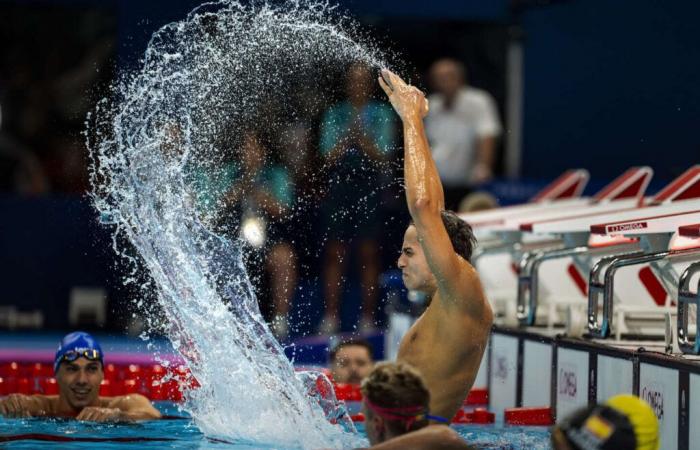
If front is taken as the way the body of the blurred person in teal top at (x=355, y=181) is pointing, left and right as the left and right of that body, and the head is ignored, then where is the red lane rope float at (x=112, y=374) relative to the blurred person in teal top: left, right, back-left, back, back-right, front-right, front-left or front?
front-right

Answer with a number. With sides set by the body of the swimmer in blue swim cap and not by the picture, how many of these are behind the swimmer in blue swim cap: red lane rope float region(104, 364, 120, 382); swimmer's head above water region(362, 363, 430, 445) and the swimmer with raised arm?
1

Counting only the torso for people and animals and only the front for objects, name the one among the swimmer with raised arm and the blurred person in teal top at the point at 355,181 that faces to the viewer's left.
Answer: the swimmer with raised arm

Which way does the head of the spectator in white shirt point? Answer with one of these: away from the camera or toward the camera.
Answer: toward the camera

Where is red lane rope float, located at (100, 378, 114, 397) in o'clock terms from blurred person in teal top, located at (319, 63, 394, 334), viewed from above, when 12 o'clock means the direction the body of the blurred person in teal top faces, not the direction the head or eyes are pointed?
The red lane rope float is roughly at 1 o'clock from the blurred person in teal top.

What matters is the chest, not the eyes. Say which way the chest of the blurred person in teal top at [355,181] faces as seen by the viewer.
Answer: toward the camera

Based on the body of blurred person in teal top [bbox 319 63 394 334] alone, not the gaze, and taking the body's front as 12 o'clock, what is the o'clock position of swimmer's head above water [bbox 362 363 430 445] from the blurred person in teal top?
The swimmer's head above water is roughly at 12 o'clock from the blurred person in teal top.

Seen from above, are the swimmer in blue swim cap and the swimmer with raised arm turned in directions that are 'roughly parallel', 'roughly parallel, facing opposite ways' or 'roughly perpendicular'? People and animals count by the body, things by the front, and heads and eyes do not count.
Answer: roughly perpendicular

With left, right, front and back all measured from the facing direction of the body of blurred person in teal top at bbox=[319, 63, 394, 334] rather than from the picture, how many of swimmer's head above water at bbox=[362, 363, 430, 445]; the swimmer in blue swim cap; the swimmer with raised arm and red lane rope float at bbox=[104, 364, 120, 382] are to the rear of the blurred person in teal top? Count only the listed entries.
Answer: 0

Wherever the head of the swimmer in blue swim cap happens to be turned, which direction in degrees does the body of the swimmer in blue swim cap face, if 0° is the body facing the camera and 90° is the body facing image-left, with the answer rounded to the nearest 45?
approximately 0°

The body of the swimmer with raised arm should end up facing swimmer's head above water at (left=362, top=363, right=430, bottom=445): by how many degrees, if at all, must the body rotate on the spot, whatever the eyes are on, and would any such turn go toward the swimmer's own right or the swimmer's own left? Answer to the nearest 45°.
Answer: approximately 90° to the swimmer's own left

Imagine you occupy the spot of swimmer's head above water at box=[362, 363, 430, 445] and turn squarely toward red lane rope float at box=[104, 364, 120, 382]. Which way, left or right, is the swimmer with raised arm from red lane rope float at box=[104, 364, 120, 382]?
right

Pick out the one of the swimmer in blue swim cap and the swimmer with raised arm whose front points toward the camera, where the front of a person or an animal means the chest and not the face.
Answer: the swimmer in blue swim cap

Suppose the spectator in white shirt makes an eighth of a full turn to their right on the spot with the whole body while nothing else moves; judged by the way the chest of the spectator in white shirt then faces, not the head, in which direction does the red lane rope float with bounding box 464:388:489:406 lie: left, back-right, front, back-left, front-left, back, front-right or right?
left

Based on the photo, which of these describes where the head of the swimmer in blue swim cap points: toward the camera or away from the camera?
toward the camera

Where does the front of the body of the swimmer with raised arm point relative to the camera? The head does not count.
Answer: to the viewer's left
